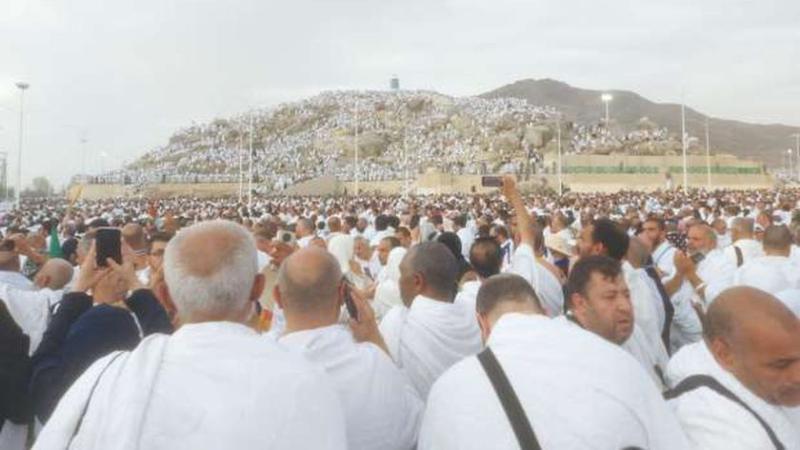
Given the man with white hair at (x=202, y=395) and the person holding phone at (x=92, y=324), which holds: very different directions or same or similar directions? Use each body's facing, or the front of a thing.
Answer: same or similar directions

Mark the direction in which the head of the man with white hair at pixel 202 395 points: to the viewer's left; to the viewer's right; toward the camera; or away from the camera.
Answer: away from the camera

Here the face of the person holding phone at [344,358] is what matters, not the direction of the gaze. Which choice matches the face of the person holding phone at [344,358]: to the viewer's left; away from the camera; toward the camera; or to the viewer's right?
away from the camera

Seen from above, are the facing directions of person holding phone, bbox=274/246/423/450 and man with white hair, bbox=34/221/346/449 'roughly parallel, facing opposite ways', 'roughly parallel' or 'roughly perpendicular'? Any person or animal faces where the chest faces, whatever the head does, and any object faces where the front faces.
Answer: roughly parallel

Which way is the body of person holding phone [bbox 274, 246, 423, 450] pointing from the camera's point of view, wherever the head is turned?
away from the camera

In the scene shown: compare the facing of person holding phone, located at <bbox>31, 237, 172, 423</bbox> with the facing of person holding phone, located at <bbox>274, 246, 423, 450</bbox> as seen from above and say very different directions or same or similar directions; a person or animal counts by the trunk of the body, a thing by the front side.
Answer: same or similar directions

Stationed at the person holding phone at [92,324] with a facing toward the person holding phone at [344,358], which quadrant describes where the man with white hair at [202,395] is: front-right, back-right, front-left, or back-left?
front-right

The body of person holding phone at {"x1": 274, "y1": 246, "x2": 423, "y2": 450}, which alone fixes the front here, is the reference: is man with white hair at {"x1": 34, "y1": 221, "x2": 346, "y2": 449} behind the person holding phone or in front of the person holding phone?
behind

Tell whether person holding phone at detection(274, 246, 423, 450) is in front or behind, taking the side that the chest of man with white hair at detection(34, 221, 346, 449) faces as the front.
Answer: in front

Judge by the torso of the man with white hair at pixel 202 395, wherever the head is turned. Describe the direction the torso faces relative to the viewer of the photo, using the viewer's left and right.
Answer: facing away from the viewer

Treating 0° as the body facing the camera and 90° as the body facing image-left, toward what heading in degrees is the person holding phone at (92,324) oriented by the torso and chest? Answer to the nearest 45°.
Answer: approximately 180°

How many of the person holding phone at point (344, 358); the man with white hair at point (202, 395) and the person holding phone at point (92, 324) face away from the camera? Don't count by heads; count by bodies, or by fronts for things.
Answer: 3
